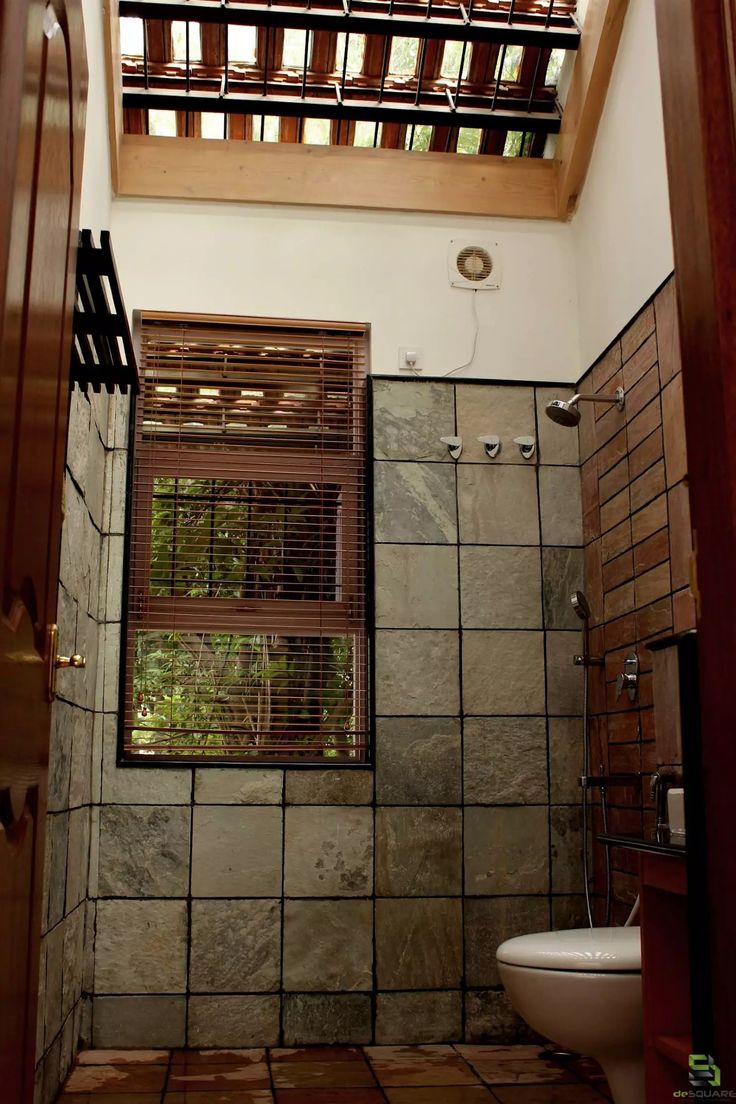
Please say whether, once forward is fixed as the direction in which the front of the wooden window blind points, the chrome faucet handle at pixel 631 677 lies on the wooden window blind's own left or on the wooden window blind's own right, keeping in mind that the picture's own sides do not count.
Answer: on the wooden window blind's own left

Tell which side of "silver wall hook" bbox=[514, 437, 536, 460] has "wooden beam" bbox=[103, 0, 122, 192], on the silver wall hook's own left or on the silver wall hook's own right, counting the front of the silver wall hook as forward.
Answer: on the silver wall hook's own right
